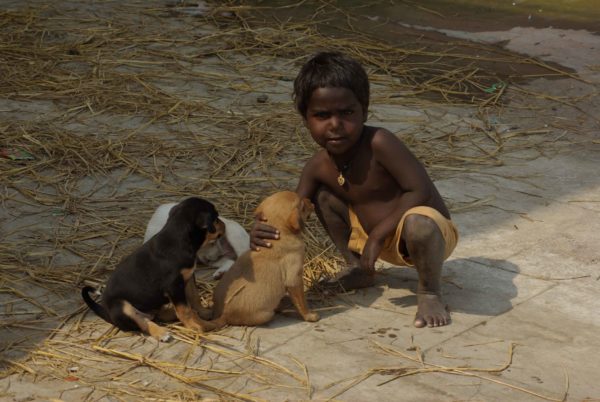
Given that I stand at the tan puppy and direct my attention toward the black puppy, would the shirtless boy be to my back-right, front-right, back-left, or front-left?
back-right

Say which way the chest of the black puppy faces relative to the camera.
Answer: to the viewer's right

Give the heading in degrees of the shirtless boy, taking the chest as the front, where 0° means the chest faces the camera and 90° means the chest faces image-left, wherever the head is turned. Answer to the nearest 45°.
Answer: approximately 45°

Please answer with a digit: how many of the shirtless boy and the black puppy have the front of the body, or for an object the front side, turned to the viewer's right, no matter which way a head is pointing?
1
